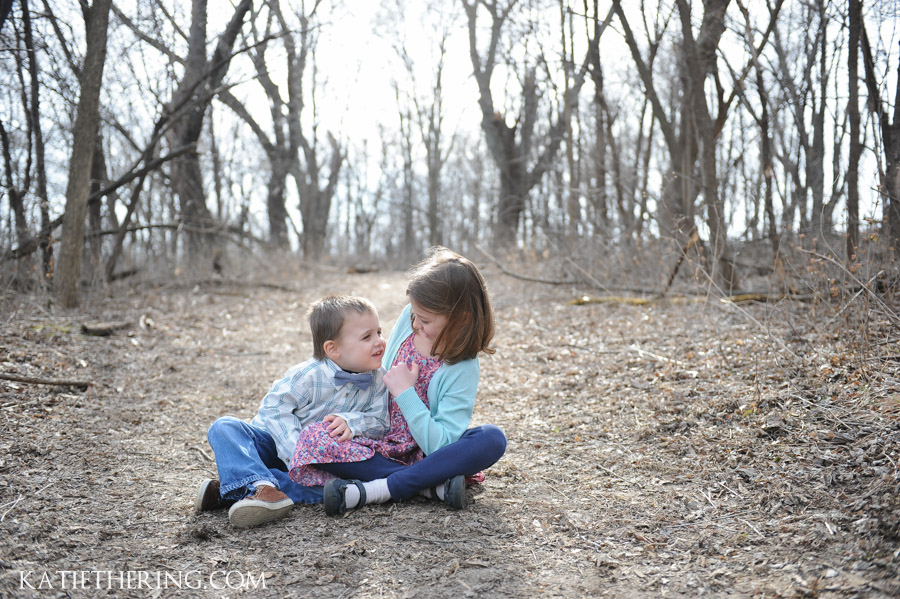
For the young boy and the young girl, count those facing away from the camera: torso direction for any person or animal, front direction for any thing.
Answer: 0

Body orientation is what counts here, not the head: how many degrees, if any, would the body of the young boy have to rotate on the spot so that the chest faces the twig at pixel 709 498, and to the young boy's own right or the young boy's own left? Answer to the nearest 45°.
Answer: approximately 45° to the young boy's own left

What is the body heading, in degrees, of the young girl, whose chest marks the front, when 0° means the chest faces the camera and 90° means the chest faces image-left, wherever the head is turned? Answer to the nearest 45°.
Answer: approximately 45°

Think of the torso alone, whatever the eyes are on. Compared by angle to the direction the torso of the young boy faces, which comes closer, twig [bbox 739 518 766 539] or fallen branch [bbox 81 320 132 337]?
the twig

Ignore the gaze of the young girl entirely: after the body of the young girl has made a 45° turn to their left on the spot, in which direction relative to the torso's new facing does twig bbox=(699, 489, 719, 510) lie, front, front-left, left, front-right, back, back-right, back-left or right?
left

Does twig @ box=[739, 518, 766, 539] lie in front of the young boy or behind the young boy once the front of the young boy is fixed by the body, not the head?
in front

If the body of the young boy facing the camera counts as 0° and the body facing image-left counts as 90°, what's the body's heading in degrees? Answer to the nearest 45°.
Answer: approximately 315°

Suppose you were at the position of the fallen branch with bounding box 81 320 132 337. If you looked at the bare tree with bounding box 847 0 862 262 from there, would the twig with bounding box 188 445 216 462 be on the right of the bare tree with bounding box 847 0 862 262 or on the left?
right

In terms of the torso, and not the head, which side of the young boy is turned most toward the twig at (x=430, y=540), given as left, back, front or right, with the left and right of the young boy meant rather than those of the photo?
front

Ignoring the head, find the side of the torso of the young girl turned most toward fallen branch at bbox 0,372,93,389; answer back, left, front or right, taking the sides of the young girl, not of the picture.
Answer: right

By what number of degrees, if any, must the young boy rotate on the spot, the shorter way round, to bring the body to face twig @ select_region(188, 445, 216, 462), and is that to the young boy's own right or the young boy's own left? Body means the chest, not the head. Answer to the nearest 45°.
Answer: approximately 180°

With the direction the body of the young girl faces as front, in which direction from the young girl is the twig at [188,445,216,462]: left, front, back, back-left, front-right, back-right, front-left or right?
right

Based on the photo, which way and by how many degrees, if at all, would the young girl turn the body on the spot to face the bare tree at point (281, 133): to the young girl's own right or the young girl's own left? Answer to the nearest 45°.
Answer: approximately 135° to the young girl's own right

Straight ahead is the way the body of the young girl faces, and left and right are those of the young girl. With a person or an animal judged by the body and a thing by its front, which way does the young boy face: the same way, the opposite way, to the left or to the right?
to the left
